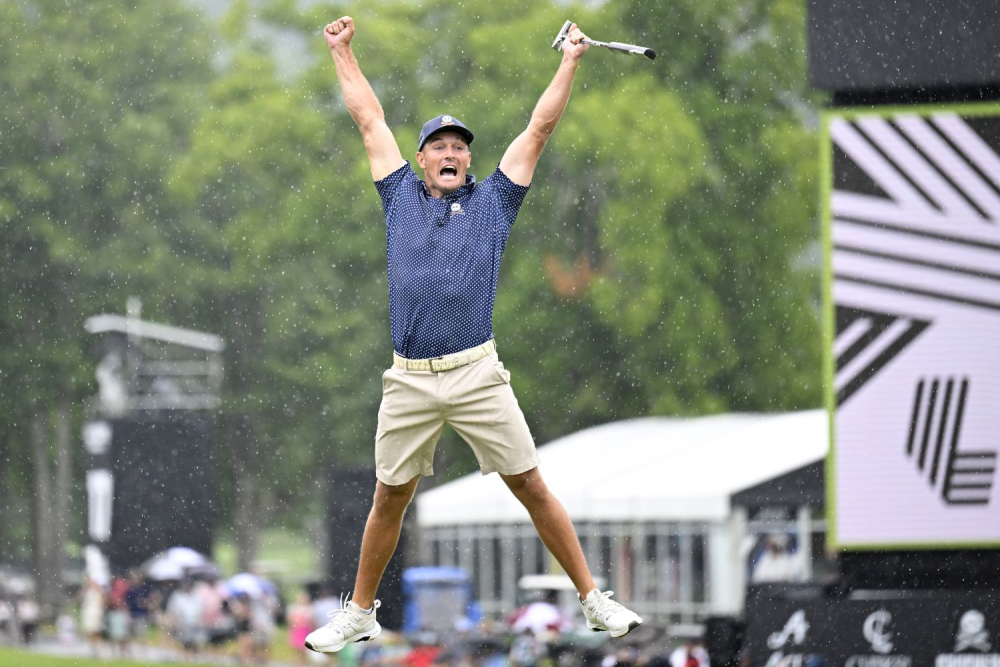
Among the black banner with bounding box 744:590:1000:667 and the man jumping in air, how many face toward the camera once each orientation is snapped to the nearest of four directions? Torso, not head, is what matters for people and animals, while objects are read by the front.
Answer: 2

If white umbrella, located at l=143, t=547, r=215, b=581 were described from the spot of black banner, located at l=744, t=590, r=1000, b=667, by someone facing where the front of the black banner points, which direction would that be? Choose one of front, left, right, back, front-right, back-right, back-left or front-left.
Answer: back-right

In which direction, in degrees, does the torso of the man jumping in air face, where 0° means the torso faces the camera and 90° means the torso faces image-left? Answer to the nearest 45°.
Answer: approximately 0°

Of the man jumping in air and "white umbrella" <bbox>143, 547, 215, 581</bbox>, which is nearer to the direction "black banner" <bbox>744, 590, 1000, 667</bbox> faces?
the man jumping in air

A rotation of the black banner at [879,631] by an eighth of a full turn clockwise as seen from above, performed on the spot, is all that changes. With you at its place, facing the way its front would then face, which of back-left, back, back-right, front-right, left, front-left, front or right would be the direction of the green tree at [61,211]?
right

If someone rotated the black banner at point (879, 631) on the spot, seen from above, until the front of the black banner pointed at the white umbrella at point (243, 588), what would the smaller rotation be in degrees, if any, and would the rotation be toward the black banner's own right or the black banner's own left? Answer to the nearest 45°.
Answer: approximately 135° to the black banner's own right

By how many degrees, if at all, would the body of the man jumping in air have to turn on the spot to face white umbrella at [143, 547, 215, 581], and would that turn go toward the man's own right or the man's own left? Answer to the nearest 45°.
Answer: approximately 180°

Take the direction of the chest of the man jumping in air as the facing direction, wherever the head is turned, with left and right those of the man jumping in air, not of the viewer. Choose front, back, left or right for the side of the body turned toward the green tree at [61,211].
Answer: back

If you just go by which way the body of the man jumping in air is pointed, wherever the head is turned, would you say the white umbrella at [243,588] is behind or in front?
behind

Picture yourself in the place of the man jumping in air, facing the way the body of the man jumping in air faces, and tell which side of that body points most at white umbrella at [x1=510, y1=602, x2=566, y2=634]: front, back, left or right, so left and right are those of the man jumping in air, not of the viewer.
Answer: back

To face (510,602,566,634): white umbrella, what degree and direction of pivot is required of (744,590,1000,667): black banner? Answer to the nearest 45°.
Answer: approximately 135° to its right
